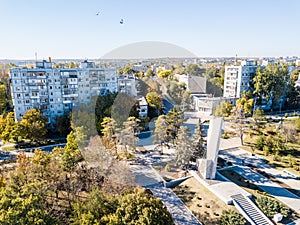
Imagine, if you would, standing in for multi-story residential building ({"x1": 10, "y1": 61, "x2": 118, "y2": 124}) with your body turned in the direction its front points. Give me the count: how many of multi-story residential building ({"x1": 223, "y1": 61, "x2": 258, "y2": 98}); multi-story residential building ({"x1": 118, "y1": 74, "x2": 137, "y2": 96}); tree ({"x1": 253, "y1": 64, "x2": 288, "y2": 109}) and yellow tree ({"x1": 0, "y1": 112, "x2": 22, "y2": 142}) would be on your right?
1

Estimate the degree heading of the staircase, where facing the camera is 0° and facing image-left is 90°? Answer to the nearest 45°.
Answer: approximately 315°

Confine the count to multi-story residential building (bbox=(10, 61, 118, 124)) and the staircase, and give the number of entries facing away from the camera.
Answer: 0

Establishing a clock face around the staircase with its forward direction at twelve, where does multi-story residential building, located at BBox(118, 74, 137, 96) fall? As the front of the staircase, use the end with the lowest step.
The multi-story residential building is roughly at 6 o'clock from the staircase.

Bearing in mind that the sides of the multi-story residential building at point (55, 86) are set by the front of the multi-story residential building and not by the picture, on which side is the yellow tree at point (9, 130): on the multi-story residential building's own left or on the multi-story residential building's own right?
on the multi-story residential building's own right

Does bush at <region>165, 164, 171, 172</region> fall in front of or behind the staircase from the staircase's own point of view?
behind

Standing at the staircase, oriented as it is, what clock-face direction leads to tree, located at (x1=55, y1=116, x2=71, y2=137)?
The tree is roughly at 5 o'clock from the staircase.

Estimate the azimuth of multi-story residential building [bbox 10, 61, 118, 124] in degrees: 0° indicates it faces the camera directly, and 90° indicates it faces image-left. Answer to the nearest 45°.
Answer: approximately 315°

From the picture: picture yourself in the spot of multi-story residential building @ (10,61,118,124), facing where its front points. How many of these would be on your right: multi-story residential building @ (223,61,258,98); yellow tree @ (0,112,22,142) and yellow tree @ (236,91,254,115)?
1

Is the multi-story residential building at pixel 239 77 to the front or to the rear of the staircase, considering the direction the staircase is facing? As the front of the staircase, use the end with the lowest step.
to the rear

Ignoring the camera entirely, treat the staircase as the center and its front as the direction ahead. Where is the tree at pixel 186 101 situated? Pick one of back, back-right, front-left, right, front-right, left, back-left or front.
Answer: back

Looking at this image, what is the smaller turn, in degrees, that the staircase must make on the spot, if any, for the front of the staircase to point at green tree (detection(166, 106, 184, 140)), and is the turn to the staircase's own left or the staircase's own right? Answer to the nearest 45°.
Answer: approximately 180°

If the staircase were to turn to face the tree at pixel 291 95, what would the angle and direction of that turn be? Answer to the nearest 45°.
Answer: approximately 135° to its left

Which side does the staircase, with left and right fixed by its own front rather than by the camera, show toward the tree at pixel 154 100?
back
